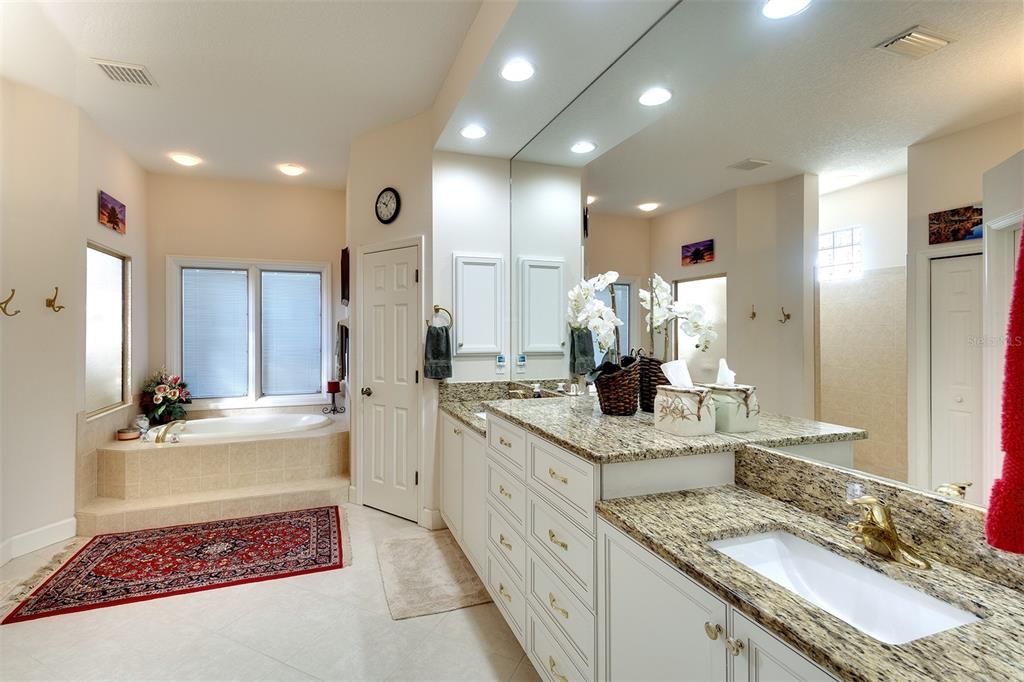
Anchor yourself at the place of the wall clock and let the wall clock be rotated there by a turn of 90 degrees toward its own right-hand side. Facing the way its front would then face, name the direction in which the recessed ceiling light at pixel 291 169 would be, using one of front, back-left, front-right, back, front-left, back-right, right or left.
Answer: front

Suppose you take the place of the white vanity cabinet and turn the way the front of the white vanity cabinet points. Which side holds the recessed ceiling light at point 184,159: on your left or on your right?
on your right

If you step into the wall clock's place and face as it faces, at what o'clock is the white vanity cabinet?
The white vanity cabinet is roughly at 10 o'clock from the wall clock.

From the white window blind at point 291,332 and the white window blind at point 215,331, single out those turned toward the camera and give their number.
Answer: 2

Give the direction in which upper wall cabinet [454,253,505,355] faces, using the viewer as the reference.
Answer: facing the viewer

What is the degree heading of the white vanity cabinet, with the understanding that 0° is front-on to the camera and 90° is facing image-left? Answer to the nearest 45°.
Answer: approximately 45°

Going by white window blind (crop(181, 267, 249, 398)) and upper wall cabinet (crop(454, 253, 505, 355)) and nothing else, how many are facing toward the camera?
2

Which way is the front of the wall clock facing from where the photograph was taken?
facing the viewer and to the left of the viewer

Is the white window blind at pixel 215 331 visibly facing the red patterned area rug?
yes

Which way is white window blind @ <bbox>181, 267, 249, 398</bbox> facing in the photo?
toward the camera

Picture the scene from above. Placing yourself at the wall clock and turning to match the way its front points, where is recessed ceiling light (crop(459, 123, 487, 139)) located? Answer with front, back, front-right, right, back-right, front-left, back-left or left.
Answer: left

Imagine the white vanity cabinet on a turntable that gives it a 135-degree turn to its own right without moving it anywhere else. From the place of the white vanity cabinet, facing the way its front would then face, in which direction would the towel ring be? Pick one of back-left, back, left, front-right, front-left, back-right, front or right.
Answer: front-left

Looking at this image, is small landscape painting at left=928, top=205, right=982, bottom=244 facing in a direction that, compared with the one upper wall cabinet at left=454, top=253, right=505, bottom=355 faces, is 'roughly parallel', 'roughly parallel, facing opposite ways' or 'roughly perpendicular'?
roughly perpendicular

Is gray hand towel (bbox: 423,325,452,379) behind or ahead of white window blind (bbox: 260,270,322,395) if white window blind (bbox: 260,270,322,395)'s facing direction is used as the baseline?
ahead
